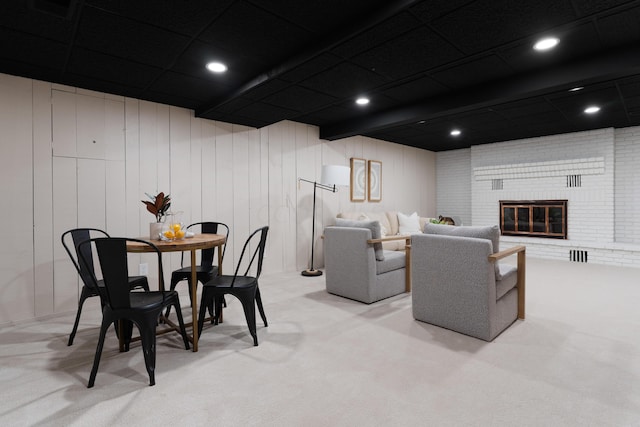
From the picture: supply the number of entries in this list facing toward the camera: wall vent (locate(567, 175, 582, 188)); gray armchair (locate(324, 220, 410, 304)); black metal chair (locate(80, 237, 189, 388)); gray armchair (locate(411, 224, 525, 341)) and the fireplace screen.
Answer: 2

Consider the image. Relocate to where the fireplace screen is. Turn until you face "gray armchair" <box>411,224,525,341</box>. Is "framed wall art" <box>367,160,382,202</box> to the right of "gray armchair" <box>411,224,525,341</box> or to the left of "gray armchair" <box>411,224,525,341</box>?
right

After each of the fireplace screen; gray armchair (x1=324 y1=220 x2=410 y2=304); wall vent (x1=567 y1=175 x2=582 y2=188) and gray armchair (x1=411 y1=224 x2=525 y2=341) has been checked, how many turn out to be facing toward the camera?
2

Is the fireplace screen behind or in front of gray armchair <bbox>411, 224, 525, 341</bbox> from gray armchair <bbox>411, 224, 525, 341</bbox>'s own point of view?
in front

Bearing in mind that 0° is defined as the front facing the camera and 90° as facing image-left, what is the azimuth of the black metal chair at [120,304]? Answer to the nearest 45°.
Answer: approximately 225°

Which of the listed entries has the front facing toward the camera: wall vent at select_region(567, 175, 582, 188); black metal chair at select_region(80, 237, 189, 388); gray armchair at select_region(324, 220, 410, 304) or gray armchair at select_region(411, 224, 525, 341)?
the wall vent

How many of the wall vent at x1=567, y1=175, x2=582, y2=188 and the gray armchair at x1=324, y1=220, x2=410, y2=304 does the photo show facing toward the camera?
1

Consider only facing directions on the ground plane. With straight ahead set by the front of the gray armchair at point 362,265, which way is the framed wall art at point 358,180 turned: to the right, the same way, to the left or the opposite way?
to the right

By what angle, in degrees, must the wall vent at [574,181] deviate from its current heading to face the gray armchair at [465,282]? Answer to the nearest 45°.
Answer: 0° — it already faces it

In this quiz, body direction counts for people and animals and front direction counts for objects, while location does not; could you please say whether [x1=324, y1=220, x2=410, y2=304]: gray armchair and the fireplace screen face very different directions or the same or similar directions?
very different directions

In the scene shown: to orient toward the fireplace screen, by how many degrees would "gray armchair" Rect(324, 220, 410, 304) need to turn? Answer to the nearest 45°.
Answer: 0° — it already faces it

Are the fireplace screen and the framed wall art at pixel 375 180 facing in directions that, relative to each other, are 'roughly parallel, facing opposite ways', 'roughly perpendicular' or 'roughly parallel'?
roughly perpendicular

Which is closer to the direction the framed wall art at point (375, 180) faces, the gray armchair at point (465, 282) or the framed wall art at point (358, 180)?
the gray armchair

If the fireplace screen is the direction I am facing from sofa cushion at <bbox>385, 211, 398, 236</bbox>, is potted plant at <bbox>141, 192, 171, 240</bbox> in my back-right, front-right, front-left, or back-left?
back-right

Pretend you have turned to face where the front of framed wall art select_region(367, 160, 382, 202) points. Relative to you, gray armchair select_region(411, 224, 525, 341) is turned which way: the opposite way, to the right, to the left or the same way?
to the left
